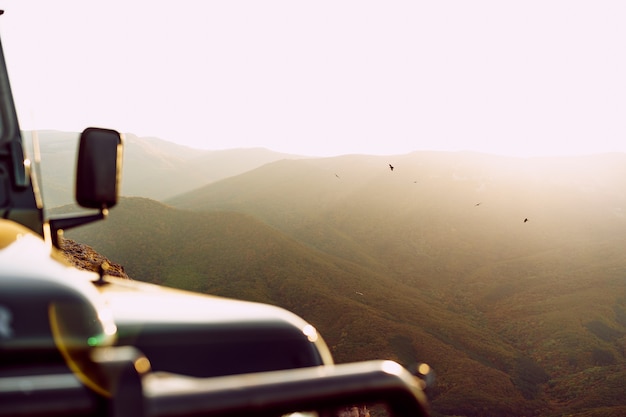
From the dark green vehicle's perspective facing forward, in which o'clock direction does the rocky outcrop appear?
The rocky outcrop is roughly at 7 o'clock from the dark green vehicle.

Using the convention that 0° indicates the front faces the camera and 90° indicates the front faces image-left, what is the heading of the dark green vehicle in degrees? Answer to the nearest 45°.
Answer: approximately 315°
